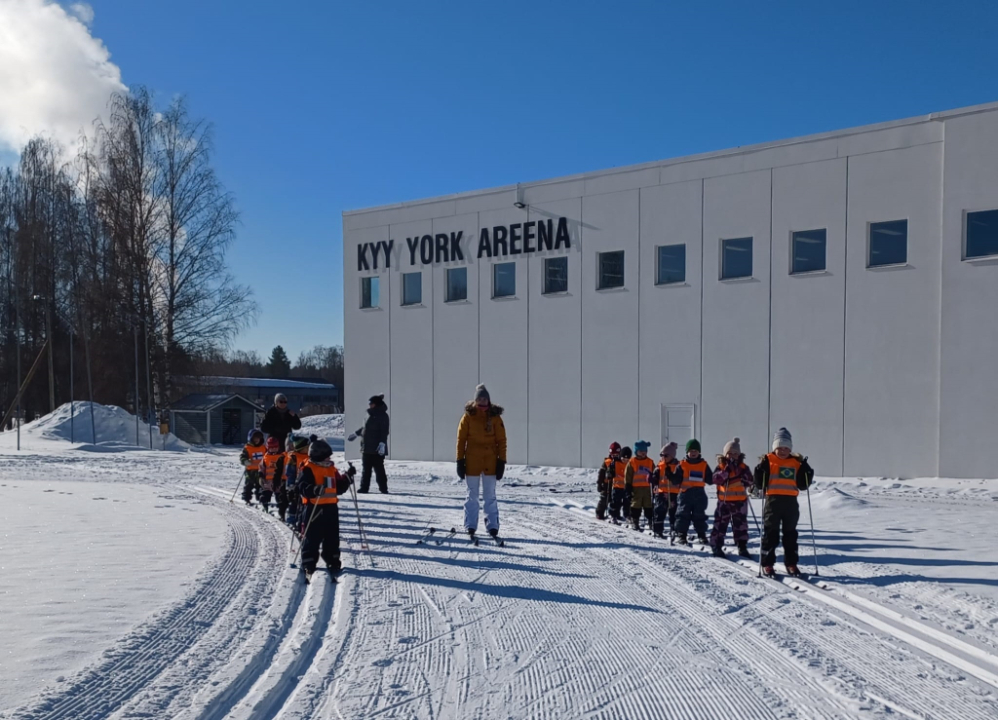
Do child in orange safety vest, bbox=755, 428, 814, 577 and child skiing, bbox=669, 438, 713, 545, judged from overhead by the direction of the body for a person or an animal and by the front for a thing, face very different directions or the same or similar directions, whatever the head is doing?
same or similar directions

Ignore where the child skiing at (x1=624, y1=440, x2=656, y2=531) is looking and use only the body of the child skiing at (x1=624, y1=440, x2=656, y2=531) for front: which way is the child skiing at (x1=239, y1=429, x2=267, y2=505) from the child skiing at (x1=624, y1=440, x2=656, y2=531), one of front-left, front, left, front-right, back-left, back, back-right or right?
right

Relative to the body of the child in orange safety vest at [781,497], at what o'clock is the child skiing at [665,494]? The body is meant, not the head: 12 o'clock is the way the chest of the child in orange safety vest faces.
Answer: The child skiing is roughly at 5 o'clock from the child in orange safety vest.

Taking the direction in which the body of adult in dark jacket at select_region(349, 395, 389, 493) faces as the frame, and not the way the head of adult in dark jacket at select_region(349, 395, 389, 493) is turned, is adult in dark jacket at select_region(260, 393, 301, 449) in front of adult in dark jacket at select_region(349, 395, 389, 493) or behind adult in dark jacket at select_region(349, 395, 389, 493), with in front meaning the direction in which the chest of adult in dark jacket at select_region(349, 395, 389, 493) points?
in front

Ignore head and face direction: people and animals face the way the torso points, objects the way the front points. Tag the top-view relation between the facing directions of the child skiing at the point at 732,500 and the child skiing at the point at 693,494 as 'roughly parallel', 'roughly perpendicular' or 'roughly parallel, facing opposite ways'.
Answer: roughly parallel

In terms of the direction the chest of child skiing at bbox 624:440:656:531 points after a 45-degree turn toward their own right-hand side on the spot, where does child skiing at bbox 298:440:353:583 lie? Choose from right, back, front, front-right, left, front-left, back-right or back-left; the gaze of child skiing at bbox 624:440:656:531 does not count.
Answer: front

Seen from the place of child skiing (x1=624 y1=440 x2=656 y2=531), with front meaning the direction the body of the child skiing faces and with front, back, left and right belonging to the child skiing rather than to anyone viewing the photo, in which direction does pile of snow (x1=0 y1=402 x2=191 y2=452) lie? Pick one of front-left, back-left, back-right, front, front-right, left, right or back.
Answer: back-right

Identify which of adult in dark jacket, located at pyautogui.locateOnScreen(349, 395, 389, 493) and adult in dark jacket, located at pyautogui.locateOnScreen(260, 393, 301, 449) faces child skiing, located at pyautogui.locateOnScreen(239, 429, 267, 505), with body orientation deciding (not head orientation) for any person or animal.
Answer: adult in dark jacket, located at pyautogui.locateOnScreen(349, 395, 389, 493)

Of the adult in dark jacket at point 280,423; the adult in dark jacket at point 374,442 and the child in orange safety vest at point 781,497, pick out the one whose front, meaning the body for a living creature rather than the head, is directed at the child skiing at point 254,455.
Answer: the adult in dark jacket at point 374,442

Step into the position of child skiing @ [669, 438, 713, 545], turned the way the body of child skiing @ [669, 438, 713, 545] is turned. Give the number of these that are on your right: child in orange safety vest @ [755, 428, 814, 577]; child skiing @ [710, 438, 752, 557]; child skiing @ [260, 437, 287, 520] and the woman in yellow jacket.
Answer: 2

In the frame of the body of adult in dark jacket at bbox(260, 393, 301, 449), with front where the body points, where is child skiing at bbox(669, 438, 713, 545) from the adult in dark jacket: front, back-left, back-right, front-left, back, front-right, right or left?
front-left

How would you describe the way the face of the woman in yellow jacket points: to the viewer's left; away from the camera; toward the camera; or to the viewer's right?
toward the camera

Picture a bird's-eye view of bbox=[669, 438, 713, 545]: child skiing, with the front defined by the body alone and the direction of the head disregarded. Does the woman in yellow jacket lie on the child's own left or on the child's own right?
on the child's own right

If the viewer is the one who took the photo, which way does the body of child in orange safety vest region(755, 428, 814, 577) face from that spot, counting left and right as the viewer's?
facing the viewer

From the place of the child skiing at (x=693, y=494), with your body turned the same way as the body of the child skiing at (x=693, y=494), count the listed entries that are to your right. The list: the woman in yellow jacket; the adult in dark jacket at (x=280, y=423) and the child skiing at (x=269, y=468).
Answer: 3

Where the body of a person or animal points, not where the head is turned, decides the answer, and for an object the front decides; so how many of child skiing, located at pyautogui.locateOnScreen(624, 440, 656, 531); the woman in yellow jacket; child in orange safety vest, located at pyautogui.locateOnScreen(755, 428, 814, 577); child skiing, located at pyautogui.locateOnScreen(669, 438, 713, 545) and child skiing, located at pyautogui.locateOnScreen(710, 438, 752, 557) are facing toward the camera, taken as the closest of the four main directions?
5

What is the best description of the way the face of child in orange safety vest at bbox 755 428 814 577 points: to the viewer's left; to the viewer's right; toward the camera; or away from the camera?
toward the camera

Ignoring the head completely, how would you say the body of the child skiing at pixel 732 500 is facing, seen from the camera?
toward the camera

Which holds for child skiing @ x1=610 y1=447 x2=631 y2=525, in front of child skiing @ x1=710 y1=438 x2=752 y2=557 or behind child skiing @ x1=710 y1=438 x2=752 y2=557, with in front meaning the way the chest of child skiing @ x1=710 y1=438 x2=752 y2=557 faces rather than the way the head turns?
behind

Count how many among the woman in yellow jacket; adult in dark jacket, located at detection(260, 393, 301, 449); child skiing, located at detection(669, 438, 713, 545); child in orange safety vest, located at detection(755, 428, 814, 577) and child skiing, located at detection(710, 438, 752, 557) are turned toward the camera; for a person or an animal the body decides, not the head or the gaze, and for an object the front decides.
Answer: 5

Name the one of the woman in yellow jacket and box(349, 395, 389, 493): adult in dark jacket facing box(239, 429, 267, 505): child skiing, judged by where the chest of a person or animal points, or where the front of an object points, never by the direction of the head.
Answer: the adult in dark jacket
